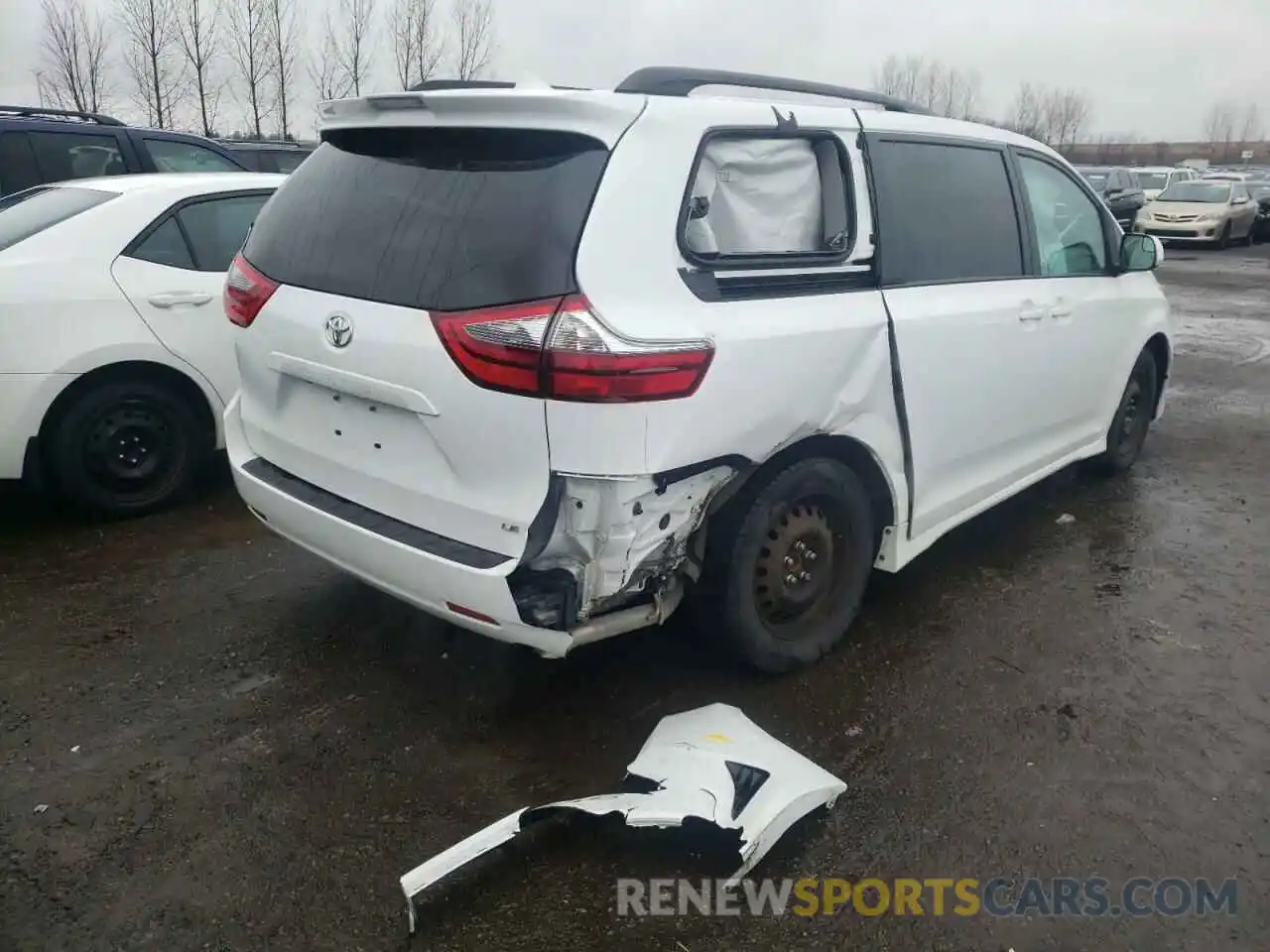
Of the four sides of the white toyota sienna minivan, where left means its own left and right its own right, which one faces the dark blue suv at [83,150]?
left

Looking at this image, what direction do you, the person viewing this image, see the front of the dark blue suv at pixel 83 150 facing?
facing to the right of the viewer

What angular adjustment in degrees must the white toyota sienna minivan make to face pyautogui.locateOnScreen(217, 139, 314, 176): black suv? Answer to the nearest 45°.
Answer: approximately 90° to its left

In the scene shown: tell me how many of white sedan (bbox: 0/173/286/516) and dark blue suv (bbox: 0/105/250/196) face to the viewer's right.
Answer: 2

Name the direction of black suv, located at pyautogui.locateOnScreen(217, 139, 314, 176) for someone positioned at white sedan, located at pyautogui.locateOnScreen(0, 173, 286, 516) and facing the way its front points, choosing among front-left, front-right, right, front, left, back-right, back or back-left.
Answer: left

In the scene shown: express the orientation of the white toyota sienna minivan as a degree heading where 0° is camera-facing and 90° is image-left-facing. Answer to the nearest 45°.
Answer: approximately 225°

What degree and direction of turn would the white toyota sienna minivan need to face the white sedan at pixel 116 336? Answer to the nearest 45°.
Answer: approximately 90° to its left

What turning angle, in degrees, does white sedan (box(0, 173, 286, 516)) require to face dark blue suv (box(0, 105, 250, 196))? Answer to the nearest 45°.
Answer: approximately 90° to its left
